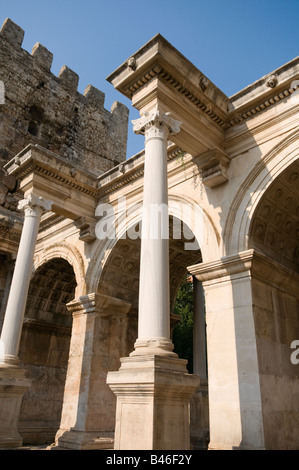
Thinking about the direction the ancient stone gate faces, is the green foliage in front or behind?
behind

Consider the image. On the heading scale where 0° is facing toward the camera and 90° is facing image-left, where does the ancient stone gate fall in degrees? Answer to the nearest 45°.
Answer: approximately 45°
